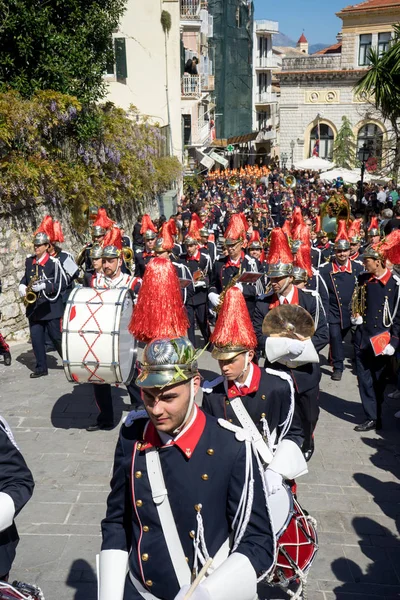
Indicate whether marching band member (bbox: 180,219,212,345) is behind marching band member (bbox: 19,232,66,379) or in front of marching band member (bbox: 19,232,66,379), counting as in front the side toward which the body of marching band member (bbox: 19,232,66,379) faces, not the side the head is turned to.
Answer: behind

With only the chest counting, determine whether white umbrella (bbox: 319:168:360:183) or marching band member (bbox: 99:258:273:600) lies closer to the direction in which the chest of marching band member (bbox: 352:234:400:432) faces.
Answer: the marching band member

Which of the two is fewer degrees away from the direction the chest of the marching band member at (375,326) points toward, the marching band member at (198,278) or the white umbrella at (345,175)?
the marching band member

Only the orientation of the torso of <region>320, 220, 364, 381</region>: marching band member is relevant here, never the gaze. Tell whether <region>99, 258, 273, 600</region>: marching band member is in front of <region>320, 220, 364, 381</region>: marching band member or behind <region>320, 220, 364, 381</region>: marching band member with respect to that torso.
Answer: in front

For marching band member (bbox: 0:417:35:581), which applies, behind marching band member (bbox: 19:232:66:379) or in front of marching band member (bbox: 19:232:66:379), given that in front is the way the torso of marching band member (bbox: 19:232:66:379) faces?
in front

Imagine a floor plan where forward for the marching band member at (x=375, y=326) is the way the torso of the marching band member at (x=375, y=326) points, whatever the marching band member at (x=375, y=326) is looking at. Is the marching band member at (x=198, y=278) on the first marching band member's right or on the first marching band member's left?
on the first marching band member's right

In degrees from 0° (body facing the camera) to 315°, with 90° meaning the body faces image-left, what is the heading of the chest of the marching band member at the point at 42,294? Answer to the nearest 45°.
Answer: approximately 45°

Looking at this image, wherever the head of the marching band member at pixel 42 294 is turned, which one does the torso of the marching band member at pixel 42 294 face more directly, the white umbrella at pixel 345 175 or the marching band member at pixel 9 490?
the marching band member

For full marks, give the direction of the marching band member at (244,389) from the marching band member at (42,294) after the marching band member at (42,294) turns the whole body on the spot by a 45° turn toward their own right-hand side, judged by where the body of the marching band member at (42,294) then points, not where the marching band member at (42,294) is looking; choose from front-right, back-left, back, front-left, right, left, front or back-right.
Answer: left

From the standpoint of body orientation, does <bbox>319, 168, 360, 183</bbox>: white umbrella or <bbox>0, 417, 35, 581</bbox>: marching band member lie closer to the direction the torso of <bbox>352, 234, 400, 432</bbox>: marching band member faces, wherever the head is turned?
the marching band member

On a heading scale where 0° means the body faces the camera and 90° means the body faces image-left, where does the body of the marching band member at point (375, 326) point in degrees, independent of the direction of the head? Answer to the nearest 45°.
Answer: approximately 45°

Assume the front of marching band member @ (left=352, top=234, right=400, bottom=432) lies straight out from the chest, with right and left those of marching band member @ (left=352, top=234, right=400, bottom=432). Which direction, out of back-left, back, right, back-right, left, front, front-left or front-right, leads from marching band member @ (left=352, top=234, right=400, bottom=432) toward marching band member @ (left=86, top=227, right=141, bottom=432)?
front-right

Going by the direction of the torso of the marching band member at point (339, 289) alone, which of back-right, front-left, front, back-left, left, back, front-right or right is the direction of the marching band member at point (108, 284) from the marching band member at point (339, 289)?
front-right

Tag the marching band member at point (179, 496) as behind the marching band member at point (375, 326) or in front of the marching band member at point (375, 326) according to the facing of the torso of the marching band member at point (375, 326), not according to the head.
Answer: in front
